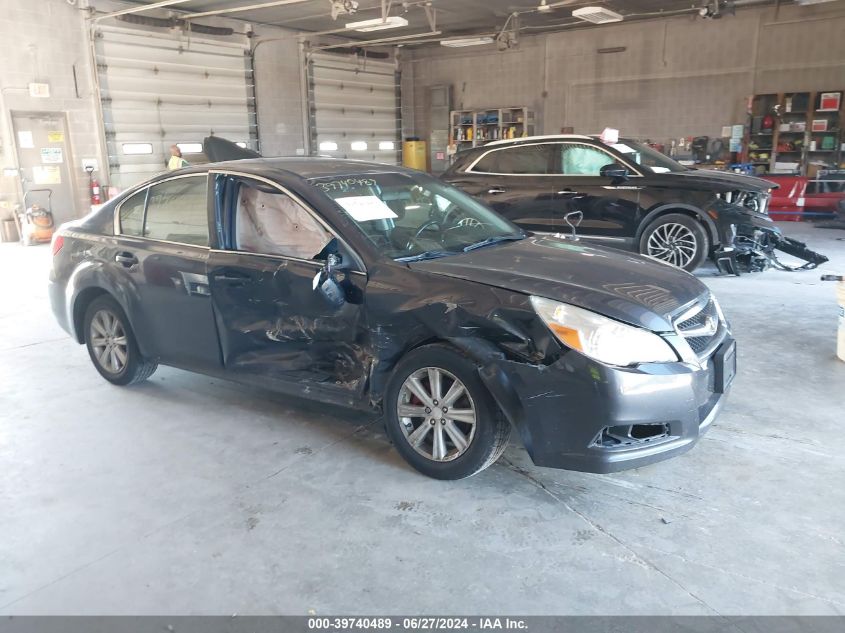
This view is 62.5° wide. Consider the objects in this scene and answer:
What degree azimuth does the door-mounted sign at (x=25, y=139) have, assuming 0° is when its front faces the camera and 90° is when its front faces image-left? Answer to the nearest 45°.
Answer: approximately 0°

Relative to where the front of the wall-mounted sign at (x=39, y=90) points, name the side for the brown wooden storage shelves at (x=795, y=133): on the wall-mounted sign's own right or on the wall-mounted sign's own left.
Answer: on the wall-mounted sign's own left

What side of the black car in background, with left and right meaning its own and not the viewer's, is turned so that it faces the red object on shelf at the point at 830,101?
left

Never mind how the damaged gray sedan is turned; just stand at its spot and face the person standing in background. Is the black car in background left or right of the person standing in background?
right

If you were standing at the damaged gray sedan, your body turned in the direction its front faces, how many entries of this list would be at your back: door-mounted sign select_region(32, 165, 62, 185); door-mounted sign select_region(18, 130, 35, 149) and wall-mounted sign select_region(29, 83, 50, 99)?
3

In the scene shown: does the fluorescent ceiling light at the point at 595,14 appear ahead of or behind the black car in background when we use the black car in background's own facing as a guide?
behind

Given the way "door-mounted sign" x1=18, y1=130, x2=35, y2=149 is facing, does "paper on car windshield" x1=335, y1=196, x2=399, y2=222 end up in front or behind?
in front

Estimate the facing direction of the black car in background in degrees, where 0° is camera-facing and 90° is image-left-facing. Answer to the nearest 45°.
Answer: approximately 315°

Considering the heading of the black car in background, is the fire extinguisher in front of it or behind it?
behind

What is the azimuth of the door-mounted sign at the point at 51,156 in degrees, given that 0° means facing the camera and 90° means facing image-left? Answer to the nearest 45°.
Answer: approximately 0°

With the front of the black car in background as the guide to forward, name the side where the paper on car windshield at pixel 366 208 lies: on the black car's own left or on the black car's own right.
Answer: on the black car's own right

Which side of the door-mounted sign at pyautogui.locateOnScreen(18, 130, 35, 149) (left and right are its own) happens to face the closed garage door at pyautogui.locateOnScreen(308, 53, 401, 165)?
left

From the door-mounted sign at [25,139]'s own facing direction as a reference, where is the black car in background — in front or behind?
in front
